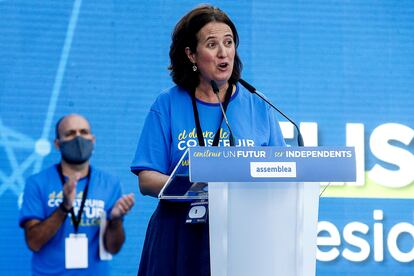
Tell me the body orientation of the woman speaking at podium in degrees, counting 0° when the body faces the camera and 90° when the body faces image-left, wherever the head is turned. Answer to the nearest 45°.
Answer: approximately 315°

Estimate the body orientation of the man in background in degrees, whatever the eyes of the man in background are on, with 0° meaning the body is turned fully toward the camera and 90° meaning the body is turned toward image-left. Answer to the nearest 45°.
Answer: approximately 0°

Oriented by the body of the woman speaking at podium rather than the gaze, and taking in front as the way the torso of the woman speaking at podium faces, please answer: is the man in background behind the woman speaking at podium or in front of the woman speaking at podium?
behind

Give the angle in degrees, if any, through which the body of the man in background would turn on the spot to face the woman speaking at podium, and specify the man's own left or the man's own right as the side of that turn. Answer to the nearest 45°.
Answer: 0° — they already face them
